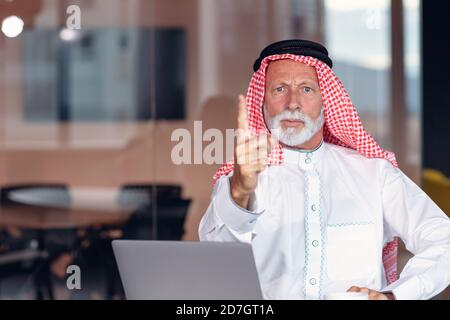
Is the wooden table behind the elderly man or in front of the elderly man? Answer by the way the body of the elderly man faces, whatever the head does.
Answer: behind

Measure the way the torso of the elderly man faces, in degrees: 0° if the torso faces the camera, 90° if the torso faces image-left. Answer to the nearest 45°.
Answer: approximately 0°

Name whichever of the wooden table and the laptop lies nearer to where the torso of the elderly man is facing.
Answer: the laptop
